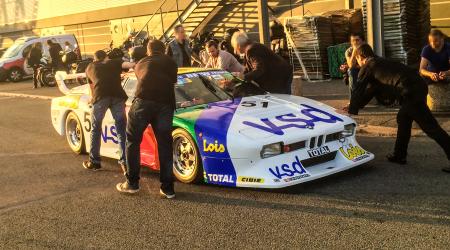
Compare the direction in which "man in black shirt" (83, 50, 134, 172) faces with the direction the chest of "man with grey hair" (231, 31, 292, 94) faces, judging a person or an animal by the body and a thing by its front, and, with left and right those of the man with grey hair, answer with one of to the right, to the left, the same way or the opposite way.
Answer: to the right

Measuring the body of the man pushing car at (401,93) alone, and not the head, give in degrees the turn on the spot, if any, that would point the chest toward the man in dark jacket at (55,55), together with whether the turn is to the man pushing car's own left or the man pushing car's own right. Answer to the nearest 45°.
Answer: approximately 45° to the man pushing car's own right

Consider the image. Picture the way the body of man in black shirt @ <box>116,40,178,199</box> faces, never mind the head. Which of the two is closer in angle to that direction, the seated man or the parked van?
the parked van

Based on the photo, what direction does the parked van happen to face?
to the viewer's left

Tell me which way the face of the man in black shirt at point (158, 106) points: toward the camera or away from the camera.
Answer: away from the camera

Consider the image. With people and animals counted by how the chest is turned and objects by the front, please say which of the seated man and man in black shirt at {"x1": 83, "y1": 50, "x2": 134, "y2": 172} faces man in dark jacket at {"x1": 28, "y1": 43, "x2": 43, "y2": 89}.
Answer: the man in black shirt

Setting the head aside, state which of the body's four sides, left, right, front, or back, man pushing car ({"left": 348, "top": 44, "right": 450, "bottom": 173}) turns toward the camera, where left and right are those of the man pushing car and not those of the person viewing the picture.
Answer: left

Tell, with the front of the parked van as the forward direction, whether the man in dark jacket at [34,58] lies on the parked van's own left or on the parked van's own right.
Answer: on the parked van's own left

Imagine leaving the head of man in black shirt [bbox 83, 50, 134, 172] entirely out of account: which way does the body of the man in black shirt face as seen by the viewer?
away from the camera

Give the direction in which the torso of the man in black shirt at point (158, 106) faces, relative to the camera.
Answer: away from the camera

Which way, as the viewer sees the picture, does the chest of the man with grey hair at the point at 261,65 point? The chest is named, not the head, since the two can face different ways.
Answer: to the viewer's left

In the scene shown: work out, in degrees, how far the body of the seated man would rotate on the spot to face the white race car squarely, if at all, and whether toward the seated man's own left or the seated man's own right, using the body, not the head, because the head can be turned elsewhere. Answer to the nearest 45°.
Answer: approximately 45° to the seated man's own right

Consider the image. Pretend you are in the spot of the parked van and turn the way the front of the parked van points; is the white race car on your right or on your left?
on your left

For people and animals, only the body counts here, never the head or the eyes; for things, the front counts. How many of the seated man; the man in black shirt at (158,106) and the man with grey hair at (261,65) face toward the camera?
1
